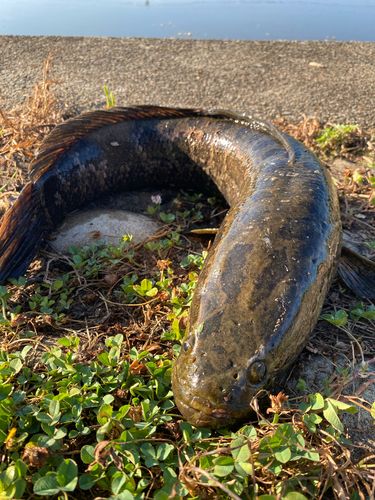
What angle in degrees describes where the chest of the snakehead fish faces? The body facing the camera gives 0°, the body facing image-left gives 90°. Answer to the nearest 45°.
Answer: approximately 0°
